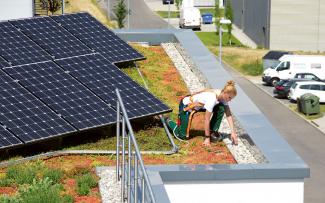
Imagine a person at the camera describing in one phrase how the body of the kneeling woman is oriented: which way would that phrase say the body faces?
to the viewer's right

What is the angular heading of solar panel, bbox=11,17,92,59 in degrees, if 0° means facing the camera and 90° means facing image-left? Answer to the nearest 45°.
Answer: approximately 315°

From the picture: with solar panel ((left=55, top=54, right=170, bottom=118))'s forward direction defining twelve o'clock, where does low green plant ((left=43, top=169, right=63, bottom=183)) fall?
The low green plant is roughly at 2 o'clock from the solar panel.

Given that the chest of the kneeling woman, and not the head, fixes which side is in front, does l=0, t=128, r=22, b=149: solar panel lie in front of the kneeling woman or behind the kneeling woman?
behind

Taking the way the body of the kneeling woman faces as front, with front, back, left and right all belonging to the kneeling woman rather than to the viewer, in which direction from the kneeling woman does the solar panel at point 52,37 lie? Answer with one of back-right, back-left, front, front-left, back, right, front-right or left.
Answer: back-left

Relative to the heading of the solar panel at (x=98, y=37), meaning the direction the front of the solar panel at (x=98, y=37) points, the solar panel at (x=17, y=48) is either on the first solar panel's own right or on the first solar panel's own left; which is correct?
on the first solar panel's own right
